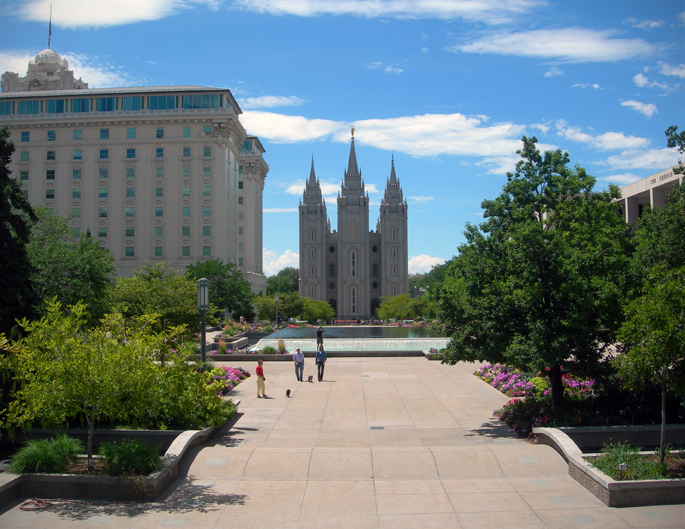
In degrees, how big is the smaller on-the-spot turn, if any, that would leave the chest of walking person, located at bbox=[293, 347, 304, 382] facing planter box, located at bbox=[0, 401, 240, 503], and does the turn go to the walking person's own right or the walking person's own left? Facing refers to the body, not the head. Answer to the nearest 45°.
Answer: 0° — they already face it

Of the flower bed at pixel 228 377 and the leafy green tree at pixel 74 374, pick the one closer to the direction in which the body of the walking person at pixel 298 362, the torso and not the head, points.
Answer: the leafy green tree

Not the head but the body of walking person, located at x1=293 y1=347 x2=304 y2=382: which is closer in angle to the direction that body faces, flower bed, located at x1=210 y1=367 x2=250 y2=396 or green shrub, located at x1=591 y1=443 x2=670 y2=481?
the green shrub

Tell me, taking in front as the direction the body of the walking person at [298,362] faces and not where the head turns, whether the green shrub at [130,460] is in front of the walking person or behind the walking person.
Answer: in front

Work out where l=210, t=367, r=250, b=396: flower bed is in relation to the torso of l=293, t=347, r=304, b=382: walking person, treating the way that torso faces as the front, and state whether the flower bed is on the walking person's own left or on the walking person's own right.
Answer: on the walking person's own right

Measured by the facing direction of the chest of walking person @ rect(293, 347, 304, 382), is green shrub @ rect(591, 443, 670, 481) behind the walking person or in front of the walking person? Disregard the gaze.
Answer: in front

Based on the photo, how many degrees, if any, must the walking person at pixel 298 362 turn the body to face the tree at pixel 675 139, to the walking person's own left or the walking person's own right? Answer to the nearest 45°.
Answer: approximately 90° to the walking person's own left

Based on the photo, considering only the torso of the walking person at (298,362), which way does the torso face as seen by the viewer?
toward the camera
